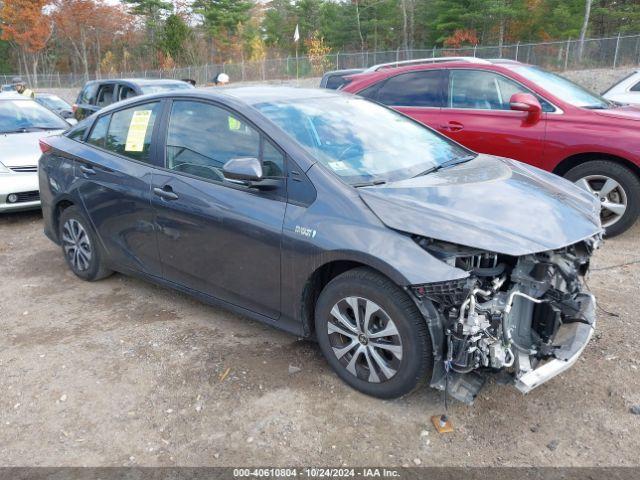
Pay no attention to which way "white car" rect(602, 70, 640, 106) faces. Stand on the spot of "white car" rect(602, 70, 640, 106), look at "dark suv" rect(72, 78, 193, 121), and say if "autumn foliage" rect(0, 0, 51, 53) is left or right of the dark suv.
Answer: right

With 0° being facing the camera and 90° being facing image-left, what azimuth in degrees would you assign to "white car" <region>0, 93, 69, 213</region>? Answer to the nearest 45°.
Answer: approximately 315°

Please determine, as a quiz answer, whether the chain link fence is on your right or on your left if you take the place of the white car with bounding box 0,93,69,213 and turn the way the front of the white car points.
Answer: on your left

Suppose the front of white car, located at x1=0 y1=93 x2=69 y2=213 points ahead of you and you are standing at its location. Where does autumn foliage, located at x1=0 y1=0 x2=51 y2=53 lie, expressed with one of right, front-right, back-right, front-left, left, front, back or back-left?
back-left

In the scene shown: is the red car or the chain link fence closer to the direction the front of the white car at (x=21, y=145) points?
the red car

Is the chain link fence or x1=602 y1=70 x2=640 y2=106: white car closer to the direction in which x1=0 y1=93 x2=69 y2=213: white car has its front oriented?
the white car
